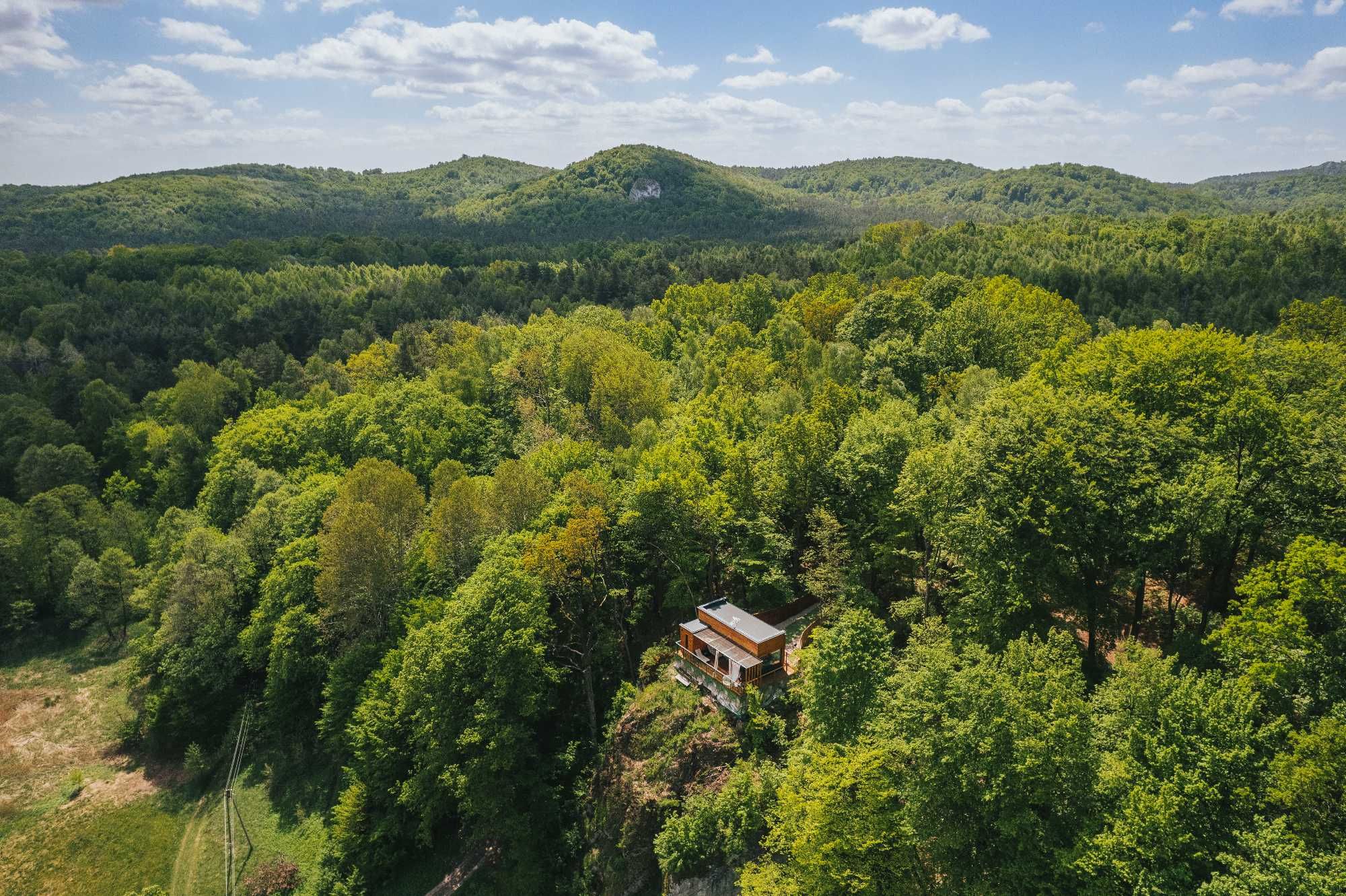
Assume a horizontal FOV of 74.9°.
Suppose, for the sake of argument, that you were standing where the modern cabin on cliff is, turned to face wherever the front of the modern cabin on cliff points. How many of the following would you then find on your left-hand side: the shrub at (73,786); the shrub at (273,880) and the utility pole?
0

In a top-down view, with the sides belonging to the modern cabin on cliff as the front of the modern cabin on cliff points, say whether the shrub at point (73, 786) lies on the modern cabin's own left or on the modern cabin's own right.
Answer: on the modern cabin's own right

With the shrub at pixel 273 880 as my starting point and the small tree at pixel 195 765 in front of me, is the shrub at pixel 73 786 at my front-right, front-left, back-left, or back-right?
front-left

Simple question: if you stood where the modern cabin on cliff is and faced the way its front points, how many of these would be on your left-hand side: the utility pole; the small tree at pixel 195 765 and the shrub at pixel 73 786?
0

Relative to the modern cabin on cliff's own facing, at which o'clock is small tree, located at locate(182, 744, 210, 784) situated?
The small tree is roughly at 2 o'clock from the modern cabin on cliff.

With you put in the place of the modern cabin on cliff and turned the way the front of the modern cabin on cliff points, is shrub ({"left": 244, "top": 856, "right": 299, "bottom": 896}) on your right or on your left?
on your right

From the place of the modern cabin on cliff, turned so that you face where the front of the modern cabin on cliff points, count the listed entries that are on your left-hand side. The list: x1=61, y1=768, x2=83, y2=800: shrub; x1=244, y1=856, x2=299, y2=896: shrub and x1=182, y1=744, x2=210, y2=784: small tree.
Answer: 0

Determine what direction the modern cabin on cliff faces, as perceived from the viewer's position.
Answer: facing the viewer and to the left of the viewer

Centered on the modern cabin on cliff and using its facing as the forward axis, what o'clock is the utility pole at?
The utility pole is roughly at 2 o'clock from the modern cabin on cliff.

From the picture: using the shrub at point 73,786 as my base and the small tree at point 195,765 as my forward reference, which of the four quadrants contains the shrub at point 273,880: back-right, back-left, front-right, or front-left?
front-right
